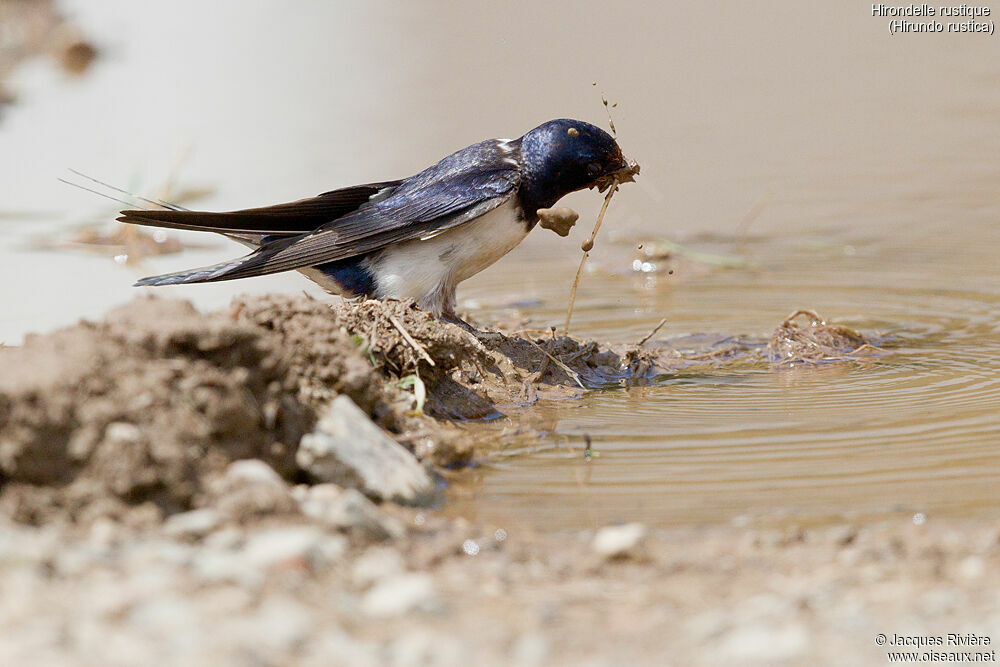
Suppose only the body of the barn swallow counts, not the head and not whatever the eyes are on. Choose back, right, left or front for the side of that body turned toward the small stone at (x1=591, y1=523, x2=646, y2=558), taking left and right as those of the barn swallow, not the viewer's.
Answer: right

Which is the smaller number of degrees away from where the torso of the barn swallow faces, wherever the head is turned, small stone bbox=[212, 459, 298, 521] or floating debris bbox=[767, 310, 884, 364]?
the floating debris

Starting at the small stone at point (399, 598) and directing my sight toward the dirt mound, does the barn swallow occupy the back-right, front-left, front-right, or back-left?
front-right

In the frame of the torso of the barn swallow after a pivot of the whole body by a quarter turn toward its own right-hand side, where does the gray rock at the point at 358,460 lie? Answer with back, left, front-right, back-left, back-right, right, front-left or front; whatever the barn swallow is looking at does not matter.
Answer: front

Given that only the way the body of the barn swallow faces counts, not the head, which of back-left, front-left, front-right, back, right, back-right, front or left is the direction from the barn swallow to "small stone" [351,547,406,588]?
right

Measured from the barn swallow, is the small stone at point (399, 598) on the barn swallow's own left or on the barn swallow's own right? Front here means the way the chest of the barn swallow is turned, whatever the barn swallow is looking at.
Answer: on the barn swallow's own right

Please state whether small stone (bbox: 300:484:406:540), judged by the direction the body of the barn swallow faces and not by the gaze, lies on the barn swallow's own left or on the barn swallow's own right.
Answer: on the barn swallow's own right

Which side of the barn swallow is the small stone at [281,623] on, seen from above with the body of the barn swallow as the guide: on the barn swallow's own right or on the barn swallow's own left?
on the barn swallow's own right

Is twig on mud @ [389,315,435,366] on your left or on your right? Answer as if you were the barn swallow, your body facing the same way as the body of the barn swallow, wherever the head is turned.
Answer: on your right

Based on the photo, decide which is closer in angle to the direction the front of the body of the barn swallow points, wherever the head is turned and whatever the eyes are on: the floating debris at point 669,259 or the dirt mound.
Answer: the floating debris

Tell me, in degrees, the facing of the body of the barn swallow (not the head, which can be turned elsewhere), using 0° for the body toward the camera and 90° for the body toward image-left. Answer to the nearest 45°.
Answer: approximately 270°

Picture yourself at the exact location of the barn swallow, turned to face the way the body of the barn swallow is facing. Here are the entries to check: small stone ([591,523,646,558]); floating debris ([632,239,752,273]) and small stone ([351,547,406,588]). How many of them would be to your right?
2
